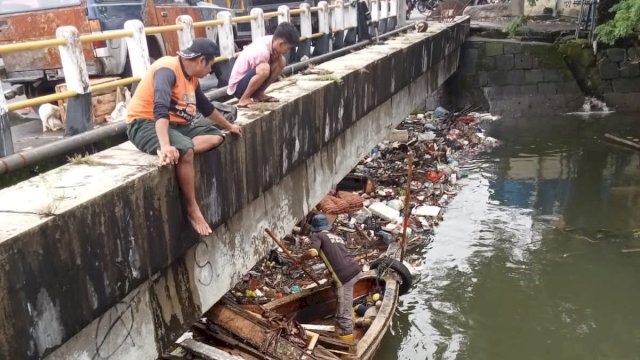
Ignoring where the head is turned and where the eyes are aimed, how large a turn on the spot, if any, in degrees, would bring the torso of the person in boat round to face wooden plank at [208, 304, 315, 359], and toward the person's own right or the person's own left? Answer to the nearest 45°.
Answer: approximately 90° to the person's own left

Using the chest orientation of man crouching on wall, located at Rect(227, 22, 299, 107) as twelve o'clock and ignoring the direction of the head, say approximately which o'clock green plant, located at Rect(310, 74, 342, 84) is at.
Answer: The green plant is roughly at 10 o'clock from the man crouching on wall.

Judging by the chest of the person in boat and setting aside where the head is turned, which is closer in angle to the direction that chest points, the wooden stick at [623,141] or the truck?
the truck

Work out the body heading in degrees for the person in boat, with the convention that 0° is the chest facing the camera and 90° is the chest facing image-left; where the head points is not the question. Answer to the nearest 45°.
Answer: approximately 135°

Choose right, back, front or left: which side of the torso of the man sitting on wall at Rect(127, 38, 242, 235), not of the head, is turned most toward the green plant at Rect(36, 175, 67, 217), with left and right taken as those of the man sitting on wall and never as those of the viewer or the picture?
right

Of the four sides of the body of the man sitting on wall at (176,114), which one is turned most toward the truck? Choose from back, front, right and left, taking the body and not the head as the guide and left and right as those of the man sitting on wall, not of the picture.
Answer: back

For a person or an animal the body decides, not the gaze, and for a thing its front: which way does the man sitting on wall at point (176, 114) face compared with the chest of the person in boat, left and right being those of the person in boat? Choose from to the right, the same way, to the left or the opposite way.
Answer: the opposite way

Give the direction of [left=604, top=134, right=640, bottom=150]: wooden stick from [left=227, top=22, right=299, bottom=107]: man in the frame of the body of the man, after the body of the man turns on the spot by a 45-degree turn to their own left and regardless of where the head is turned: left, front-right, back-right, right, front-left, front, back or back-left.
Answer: front

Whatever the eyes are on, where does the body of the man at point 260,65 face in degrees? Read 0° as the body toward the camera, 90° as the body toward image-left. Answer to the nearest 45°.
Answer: approximately 270°

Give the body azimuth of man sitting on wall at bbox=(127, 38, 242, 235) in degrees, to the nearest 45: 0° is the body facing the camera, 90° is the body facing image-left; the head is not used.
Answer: approximately 315°

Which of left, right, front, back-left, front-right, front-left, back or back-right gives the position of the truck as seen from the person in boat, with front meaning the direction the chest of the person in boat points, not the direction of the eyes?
front-left

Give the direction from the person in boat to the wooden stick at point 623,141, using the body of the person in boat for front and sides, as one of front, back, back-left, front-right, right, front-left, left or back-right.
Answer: right

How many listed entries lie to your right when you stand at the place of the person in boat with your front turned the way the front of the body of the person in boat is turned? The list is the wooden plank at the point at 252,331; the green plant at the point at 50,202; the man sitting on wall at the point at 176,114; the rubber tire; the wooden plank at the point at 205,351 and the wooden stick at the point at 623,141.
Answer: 2

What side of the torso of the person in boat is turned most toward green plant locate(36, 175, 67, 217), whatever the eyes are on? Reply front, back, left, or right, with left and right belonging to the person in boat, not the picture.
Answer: left

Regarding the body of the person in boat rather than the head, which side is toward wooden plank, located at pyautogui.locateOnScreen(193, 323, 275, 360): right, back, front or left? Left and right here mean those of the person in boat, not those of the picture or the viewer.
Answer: left
